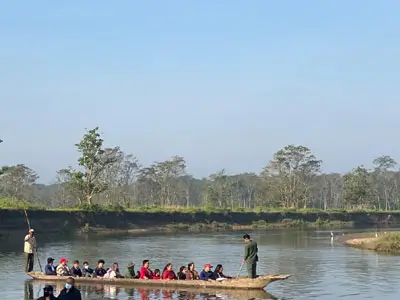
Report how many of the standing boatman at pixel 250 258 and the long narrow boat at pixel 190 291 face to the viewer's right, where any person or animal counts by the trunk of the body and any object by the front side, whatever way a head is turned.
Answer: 1

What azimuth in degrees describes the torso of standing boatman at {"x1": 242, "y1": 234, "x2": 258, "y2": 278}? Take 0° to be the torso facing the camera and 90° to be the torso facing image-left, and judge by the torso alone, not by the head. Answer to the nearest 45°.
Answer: approximately 135°

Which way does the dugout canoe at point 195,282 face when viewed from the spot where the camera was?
facing to the right of the viewer

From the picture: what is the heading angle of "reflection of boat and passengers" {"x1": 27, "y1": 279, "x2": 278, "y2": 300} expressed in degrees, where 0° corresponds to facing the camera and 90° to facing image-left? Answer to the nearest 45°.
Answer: approximately 270°
